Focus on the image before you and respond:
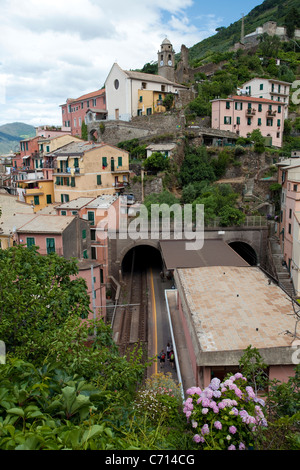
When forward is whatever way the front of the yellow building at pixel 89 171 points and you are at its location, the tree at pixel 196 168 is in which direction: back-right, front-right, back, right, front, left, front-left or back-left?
back-left

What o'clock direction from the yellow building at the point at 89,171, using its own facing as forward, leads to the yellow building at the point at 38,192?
the yellow building at the point at 38,192 is roughly at 2 o'clock from the yellow building at the point at 89,171.

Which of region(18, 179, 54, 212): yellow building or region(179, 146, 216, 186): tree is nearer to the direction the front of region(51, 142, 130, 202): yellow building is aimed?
the yellow building

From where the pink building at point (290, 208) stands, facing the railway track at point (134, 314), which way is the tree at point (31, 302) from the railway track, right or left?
left

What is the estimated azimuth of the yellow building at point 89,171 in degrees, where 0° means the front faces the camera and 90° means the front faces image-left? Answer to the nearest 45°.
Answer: approximately 45°

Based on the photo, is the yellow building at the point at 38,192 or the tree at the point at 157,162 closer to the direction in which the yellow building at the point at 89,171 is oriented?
the yellow building

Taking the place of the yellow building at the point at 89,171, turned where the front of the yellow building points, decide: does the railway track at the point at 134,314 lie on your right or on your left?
on your left

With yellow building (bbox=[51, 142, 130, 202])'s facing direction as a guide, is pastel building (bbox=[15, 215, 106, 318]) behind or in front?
in front

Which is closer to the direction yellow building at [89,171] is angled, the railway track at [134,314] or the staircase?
the railway track

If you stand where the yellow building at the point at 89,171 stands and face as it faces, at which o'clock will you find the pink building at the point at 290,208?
The pink building is roughly at 9 o'clock from the yellow building.

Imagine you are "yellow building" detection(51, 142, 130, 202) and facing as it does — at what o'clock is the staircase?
The staircase is roughly at 9 o'clock from the yellow building.
